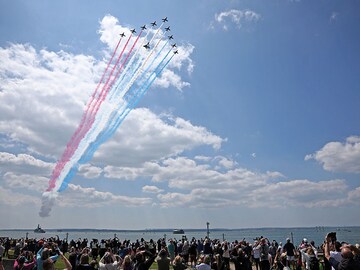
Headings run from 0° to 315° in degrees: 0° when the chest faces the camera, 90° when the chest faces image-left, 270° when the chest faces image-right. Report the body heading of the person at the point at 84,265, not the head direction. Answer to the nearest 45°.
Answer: approximately 180°

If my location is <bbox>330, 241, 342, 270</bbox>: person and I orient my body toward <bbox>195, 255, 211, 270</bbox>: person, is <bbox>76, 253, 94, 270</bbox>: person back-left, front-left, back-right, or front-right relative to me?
front-left

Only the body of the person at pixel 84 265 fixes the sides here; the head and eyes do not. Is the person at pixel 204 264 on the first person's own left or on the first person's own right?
on the first person's own right

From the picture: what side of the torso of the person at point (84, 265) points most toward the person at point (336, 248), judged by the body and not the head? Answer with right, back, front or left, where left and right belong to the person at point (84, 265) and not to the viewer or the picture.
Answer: right
